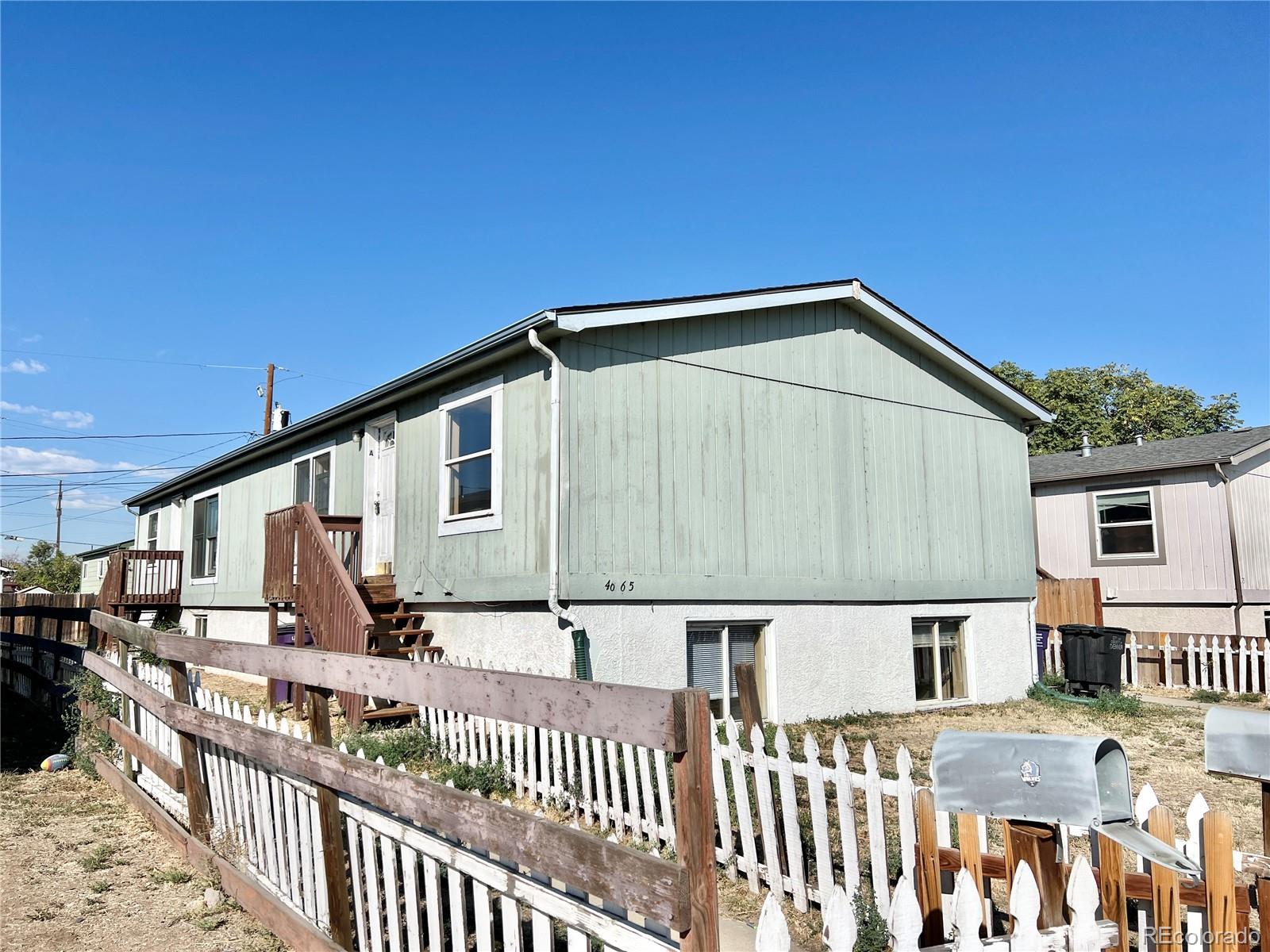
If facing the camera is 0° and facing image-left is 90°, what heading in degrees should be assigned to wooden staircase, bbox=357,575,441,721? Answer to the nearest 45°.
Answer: approximately 315°

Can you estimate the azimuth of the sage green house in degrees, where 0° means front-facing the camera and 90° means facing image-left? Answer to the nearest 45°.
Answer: approximately 45°

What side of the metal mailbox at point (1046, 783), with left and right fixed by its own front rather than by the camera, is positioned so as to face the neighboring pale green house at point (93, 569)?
back

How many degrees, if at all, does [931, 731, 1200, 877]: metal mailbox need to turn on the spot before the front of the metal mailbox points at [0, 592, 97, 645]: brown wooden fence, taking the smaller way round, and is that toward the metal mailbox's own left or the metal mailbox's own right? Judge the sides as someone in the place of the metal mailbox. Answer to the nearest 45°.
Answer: approximately 180°

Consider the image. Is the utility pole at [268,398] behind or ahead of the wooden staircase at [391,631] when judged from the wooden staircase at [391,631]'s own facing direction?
behind

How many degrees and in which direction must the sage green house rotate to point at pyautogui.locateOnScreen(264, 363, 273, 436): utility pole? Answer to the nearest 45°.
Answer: approximately 90° to its right

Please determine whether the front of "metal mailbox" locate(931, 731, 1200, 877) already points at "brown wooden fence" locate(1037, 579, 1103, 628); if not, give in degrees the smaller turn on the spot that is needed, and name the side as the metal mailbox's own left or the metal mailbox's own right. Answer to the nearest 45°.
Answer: approximately 135° to the metal mailbox's own left

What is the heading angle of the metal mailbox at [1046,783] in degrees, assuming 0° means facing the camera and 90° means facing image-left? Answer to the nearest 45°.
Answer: approximately 315°

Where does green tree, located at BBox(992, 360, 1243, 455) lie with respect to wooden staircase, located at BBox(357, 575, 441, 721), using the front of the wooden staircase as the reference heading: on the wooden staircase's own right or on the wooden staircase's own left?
on the wooden staircase's own left

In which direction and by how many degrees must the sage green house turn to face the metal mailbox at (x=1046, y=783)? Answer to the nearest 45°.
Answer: approximately 45° to its left

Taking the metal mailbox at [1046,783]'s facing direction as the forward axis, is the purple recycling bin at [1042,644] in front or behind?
behind
